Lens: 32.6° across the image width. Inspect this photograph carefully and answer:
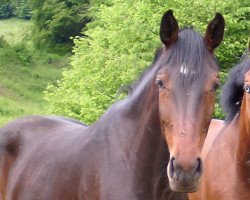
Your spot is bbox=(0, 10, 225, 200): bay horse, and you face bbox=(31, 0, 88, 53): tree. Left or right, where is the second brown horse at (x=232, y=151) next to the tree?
right

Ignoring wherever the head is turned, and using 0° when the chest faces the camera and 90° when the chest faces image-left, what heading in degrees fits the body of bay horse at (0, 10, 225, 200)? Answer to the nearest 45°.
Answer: approximately 315°

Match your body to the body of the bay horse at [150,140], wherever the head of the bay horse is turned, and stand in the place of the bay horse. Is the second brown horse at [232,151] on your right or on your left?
on your left

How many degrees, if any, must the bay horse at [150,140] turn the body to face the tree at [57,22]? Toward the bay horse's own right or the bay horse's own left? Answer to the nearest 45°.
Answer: approximately 135° to the bay horse's own left

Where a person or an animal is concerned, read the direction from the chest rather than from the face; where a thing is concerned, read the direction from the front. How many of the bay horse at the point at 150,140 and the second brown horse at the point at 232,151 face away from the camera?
0

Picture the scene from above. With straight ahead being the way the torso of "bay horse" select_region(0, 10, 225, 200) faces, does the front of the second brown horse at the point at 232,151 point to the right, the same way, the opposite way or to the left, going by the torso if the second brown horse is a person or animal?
the same way

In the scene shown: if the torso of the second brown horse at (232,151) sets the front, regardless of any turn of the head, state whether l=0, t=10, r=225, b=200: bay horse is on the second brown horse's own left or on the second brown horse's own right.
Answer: on the second brown horse's own right

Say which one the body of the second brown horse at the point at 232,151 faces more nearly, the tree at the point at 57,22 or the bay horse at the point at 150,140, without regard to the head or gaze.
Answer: the bay horse

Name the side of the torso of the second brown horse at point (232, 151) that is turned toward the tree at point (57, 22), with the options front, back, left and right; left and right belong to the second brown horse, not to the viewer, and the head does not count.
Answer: back

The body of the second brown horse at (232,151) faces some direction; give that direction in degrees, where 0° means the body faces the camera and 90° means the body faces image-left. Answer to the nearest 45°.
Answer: approximately 315°
